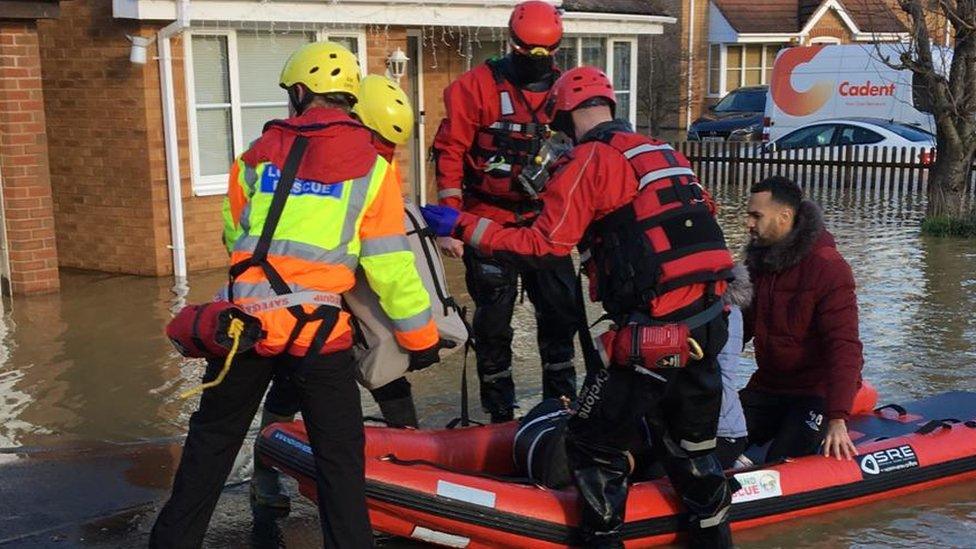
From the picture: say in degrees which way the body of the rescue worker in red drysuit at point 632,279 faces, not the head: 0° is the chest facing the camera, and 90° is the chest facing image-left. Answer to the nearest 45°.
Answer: approximately 135°

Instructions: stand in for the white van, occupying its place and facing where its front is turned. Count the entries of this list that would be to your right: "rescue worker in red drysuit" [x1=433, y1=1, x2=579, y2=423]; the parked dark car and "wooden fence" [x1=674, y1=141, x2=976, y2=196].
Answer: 2

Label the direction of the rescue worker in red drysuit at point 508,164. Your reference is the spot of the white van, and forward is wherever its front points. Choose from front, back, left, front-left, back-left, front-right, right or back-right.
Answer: right

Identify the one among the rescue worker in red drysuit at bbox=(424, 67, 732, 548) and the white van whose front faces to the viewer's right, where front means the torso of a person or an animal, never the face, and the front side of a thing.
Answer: the white van

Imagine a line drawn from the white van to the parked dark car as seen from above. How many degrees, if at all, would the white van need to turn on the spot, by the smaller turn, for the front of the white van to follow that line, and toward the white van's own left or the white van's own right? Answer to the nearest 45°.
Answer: approximately 135° to the white van's own left

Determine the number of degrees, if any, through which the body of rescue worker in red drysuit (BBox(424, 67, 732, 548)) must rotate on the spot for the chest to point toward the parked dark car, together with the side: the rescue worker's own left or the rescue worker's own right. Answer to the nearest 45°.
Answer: approximately 45° to the rescue worker's own right

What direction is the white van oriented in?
to the viewer's right

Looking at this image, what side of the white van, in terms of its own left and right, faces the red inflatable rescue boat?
right

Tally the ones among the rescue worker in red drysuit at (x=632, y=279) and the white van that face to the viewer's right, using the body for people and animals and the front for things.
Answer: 1

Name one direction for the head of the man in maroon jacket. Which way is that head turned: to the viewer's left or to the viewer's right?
to the viewer's left
